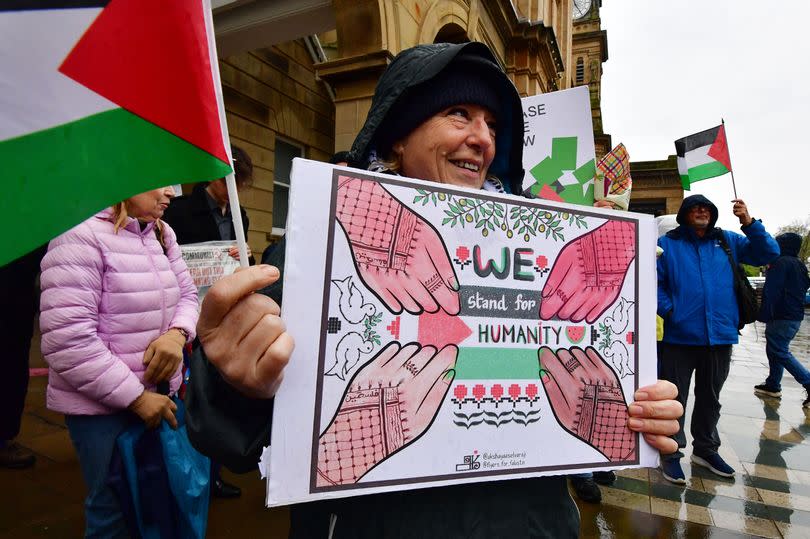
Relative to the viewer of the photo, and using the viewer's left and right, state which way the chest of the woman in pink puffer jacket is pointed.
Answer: facing the viewer and to the right of the viewer

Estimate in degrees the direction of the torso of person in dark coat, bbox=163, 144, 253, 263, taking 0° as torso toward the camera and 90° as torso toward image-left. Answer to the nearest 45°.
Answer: approximately 315°

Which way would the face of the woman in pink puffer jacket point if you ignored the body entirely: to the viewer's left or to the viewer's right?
to the viewer's right

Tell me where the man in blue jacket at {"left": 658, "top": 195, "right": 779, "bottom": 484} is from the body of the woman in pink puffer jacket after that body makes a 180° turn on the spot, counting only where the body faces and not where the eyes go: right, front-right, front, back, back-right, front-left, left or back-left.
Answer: back-right

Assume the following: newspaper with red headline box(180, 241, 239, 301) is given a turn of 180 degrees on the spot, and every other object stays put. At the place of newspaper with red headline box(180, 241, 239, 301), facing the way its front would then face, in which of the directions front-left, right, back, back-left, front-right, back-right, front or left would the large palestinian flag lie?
back

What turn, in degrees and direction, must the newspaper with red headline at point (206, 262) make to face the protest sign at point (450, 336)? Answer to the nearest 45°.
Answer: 0° — it already faces it

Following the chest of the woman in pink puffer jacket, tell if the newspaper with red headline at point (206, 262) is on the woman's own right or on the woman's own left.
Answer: on the woman's own left

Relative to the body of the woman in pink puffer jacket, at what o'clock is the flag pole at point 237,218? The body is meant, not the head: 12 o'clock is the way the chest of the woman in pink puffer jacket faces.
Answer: The flag pole is roughly at 1 o'clock from the woman in pink puffer jacket.

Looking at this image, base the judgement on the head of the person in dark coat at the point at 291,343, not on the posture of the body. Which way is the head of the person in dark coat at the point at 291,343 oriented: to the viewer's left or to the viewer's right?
to the viewer's right

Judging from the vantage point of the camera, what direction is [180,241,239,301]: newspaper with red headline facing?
facing the viewer
